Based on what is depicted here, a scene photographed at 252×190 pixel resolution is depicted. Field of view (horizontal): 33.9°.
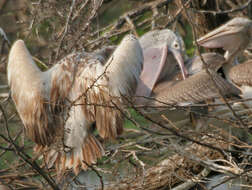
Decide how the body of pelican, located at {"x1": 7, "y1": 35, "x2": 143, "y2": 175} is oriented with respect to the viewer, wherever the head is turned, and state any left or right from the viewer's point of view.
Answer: facing away from the viewer

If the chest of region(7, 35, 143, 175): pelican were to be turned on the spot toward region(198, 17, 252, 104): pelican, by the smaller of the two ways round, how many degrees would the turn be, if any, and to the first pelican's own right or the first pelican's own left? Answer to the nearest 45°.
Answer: approximately 45° to the first pelican's own right

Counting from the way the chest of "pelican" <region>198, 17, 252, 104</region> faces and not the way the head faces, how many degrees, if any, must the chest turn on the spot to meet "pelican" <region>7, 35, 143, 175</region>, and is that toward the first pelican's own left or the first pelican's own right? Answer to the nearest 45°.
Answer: approximately 45° to the first pelican's own left

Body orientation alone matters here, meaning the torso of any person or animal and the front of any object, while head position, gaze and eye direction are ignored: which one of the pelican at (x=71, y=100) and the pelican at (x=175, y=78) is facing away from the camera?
the pelican at (x=71, y=100)

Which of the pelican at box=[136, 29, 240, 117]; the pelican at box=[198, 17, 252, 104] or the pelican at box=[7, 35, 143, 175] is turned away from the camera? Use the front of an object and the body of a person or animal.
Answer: the pelican at box=[7, 35, 143, 175]

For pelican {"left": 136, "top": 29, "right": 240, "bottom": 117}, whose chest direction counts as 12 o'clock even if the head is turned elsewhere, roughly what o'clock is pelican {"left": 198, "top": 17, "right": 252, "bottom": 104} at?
pelican {"left": 198, "top": 17, "right": 252, "bottom": 104} is roughly at 5 o'clock from pelican {"left": 136, "top": 29, "right": 240, "bottom": 117}.

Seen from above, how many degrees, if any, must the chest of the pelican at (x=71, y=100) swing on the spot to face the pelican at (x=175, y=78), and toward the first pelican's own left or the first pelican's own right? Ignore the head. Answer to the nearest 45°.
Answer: approximately 45° to the first pelican's own right

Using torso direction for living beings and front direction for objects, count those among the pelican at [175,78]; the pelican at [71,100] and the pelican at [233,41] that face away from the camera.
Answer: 1

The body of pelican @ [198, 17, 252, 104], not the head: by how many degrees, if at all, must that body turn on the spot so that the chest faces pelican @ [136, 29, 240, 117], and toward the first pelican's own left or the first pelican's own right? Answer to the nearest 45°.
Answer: approximately 45° to the first pelican's own left

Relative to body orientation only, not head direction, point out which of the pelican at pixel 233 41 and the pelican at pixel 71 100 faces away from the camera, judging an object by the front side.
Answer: the pelican at pixel 71 100

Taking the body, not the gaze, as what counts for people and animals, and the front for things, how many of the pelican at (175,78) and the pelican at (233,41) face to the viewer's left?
2

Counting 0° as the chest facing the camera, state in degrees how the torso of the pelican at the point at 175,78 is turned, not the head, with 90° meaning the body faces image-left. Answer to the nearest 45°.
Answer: approximately 90°

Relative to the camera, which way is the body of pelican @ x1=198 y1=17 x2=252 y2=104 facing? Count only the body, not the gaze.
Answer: to the viewer's left

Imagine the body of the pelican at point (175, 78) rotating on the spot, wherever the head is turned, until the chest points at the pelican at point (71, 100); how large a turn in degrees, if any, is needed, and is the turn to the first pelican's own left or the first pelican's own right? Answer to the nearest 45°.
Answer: approximately 45° to the first pelican's own left

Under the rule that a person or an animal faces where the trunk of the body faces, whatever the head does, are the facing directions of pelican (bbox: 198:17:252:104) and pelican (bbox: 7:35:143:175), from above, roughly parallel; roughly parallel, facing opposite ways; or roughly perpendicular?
roughly perpendicular
